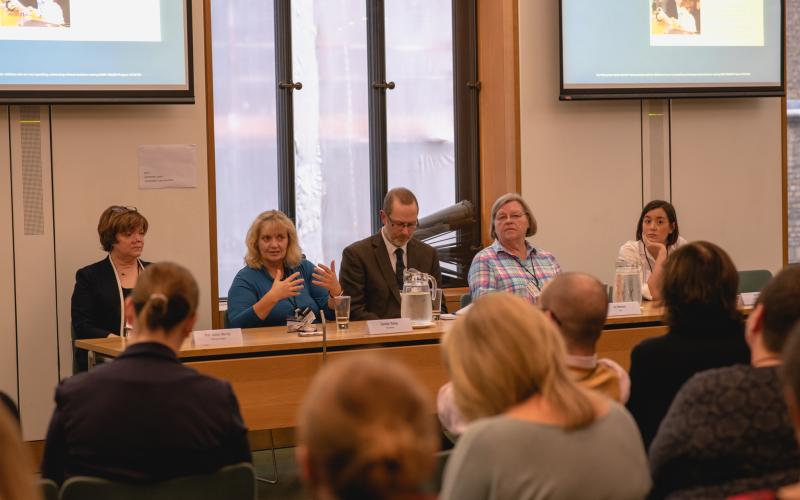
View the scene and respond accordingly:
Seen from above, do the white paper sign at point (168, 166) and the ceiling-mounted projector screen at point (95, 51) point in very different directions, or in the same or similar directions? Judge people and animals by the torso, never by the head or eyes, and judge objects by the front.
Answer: same or similar directions

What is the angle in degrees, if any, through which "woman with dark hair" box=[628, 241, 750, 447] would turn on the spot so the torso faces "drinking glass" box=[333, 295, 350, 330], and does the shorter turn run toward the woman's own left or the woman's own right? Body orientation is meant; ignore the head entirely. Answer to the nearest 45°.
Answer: approximately 45° to the woman's own left

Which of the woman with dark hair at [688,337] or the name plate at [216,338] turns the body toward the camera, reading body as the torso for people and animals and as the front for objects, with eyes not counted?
the name plate

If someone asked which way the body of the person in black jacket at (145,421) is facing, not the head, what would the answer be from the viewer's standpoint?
away from the camera

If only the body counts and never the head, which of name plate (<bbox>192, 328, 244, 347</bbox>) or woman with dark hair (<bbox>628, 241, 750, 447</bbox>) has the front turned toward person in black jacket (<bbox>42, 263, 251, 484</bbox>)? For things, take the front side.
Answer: the name plate

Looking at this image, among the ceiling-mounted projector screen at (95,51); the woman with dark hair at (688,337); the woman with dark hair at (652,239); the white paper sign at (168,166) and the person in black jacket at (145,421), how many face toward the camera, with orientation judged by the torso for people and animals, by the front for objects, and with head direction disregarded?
3

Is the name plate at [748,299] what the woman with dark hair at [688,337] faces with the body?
yes

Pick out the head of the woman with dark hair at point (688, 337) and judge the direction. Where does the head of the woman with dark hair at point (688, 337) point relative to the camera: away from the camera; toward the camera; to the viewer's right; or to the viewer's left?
away from the camera

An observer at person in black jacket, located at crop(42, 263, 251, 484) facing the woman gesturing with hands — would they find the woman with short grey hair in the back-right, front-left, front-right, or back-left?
front-right

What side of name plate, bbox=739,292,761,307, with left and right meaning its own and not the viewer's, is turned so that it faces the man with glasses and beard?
right

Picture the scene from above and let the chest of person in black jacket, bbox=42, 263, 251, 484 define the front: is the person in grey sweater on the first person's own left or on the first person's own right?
on the first person's own right

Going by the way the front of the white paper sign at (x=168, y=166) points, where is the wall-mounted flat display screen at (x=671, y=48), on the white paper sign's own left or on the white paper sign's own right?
on the white paper sign's own left

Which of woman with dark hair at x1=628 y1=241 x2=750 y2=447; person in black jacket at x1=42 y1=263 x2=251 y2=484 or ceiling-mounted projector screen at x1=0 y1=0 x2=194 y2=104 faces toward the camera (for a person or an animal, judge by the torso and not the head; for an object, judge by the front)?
the ceiling-mounted projector screen

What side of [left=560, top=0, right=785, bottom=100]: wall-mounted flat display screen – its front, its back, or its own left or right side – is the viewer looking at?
front

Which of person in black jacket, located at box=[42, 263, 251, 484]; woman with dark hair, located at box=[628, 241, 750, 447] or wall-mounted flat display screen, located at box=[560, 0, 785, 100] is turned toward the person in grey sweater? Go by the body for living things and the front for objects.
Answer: the wall-mounted flat display screen

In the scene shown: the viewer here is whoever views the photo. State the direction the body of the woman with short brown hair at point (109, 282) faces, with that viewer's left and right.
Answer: facing the viewer and to the right of the viewer

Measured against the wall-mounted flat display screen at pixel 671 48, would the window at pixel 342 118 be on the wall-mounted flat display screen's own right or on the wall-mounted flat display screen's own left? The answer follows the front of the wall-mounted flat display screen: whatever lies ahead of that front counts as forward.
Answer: on the wall-mounted flat display screen's own right
